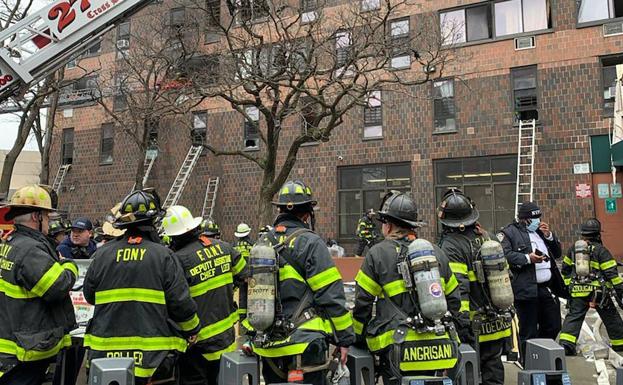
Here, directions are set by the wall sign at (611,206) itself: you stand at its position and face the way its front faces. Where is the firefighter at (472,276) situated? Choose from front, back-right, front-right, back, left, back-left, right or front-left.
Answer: front

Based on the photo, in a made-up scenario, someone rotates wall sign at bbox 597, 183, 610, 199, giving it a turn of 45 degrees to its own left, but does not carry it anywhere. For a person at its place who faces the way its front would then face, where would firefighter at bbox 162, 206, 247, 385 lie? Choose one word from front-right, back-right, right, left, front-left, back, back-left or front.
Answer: front-right

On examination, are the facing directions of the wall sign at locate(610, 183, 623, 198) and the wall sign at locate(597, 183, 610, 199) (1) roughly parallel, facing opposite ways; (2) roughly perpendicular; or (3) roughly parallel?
roughly parallel

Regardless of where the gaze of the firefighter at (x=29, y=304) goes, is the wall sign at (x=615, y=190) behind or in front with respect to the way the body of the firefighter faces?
in front

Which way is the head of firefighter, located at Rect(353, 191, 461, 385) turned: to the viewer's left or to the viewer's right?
to the viewer's left

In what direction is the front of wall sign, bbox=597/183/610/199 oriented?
toward the camera

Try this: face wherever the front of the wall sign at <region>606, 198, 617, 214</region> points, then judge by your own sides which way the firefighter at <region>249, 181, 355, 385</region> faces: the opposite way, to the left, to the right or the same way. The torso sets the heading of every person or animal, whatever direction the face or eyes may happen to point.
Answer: the opposite way

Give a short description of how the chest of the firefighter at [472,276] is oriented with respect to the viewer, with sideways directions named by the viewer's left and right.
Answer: facing away from the viewer and to the left of the viewer

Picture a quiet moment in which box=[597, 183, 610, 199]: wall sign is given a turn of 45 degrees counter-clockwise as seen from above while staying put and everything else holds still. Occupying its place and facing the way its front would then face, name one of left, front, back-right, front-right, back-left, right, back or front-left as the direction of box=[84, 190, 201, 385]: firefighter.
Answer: front-right

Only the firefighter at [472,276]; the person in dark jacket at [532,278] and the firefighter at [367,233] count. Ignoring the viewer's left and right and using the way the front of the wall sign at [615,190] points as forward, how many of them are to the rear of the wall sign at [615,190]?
0

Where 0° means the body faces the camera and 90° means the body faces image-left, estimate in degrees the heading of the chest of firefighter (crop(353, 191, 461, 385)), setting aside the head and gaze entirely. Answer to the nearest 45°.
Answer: approximately 135°

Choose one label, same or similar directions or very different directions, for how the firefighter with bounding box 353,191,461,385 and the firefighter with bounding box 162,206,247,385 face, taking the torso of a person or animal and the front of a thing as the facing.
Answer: same or similar directions

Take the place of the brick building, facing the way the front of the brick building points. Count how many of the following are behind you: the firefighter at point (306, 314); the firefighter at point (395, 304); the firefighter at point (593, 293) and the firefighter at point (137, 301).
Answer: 0

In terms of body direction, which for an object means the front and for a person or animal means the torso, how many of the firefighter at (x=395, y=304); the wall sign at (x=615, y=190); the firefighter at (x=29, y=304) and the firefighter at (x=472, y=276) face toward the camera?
1

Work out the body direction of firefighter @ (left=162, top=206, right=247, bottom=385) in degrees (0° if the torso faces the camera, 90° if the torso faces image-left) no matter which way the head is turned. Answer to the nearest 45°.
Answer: approximately 135°

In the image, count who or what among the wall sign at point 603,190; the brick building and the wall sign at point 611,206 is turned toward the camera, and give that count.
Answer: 3

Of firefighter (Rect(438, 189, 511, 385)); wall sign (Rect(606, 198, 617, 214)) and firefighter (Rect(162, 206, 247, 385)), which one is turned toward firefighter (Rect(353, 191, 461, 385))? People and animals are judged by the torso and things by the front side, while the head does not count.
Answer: the wall sign

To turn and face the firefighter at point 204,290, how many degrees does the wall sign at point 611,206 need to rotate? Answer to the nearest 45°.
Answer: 0° — it already faces them

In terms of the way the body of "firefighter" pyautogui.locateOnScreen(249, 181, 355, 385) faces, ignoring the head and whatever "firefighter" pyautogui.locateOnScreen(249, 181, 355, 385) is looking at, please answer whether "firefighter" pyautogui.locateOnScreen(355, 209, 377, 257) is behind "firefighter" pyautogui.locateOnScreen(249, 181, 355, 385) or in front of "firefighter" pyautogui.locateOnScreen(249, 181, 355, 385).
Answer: in front
